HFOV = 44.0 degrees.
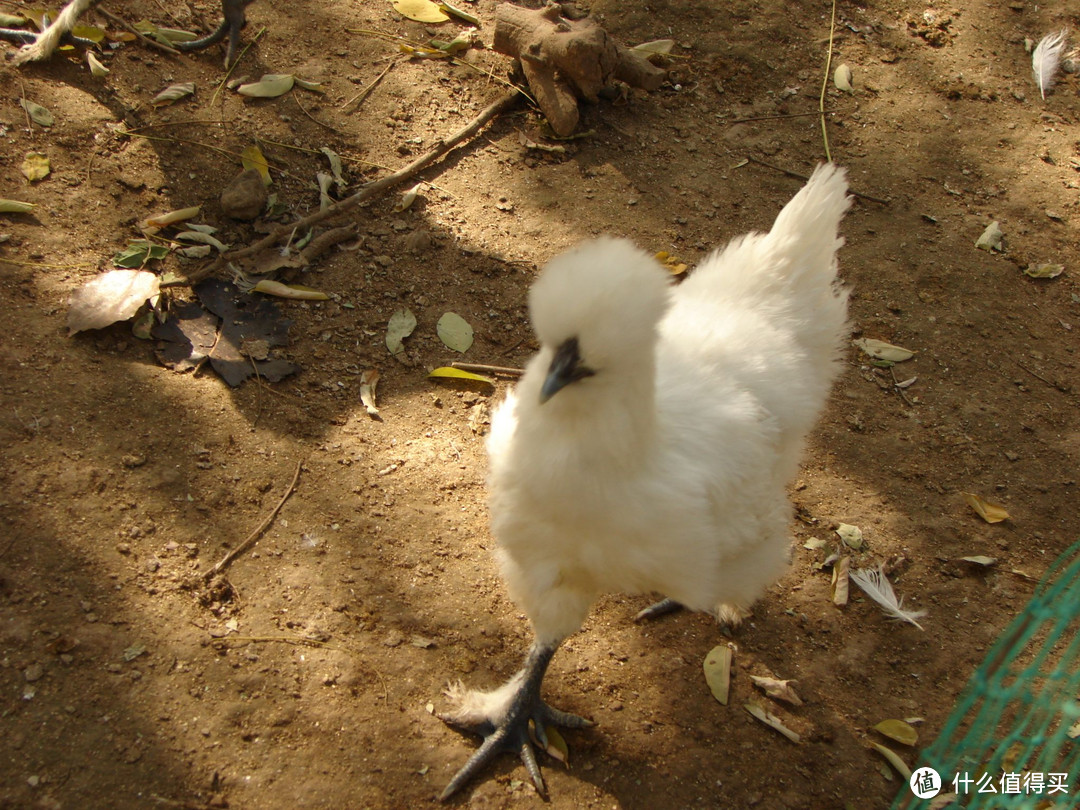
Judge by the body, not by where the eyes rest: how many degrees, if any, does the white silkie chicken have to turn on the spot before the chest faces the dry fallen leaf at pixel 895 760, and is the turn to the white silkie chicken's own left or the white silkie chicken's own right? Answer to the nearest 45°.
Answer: approximately 135° to the white silkie chicken's own left

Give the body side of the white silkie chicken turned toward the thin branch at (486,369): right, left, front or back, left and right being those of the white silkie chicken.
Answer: right

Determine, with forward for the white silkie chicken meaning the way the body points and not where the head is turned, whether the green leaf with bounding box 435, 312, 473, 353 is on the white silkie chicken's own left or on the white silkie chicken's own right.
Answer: on the white silkie chicken's own right

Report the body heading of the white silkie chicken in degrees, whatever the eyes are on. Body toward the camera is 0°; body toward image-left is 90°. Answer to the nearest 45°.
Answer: approximately 45°

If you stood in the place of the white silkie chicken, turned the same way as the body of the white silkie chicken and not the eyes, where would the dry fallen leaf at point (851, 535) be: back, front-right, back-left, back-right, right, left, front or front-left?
back

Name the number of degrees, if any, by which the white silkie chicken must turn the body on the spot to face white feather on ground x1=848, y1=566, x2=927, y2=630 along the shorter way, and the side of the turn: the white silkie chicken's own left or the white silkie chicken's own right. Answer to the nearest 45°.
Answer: approximately 180°

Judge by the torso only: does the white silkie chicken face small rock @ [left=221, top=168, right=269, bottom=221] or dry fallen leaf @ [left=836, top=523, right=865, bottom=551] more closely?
the small rock

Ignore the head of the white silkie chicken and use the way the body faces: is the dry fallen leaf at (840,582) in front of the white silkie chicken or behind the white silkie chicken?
behind

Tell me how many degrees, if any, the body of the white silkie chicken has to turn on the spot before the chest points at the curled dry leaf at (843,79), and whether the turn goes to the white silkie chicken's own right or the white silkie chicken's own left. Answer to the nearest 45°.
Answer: approximately 135° to the white silkie chicken's own right

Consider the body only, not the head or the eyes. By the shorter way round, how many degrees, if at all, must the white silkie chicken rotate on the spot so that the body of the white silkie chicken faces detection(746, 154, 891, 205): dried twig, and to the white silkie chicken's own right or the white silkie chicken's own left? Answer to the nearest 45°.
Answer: approximately 135° to the white silkie chicken's own right

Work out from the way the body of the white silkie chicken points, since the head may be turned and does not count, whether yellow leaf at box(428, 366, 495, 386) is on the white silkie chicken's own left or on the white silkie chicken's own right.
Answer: on the white silkie chicken's own right

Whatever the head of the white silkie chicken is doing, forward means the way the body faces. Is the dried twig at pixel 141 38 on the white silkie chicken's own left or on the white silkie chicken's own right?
on the white silkie chicken's own right

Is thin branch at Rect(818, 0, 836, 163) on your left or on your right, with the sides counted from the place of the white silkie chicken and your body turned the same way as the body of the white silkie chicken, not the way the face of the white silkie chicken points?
on your right

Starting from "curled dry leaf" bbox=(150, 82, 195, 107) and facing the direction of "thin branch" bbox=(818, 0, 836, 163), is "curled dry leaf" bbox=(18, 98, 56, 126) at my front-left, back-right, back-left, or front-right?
back-right
